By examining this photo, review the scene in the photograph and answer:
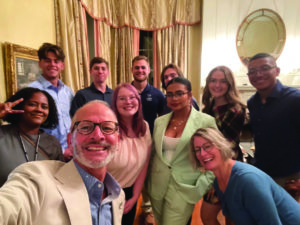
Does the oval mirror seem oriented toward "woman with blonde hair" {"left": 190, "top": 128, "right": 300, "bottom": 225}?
yes

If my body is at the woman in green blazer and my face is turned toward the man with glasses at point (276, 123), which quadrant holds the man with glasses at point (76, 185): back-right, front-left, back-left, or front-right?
back-right

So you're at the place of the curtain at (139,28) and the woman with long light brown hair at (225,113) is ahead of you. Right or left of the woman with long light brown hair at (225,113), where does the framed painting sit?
right

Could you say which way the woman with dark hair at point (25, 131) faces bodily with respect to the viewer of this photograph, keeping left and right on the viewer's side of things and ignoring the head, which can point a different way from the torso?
facing the viewer

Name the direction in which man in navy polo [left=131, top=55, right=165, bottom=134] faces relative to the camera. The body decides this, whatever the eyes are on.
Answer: toward the camera

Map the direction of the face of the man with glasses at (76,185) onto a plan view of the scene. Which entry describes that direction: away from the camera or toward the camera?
toward the camera

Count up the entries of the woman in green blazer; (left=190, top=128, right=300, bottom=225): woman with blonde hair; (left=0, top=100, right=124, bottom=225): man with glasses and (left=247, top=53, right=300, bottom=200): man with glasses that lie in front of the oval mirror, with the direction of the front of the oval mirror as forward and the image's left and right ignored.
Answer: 4

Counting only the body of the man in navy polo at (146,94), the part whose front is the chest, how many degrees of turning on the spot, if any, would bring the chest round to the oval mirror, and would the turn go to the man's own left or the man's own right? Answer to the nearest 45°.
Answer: approximately 135° to the man's own left

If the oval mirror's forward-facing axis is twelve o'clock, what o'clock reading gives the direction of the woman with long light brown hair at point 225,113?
The woman with long light brown hair is roughly at 12 o'clock from the oval mirror.

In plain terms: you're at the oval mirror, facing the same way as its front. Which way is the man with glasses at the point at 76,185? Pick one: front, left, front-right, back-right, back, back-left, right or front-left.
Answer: front

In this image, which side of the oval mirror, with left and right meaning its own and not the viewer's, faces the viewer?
front

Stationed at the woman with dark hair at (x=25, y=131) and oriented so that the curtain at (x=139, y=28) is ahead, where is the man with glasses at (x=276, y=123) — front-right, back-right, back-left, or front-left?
front-right

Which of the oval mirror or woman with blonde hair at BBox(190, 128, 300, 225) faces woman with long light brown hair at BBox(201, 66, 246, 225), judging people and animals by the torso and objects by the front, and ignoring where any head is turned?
the oval mirror

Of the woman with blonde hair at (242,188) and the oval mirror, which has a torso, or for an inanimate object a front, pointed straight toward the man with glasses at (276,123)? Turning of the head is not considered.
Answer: the oval mirror

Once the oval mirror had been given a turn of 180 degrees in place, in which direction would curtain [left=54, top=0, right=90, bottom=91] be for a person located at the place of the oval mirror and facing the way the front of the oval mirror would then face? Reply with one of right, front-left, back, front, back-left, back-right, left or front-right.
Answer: back-left

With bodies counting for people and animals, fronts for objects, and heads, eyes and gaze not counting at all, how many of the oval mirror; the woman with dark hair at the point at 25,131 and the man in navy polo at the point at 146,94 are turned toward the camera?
3

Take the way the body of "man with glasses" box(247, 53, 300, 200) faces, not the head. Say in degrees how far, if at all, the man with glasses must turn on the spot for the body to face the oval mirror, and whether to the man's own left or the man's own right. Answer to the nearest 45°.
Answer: approximately 135° to the man's own right

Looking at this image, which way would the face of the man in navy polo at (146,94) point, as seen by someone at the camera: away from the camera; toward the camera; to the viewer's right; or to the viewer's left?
toward the camera

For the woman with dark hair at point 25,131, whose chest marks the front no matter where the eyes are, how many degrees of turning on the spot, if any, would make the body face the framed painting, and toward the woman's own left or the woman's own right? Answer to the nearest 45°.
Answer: approximately 180°

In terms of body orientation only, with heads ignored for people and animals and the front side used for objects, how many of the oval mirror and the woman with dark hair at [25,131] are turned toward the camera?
2

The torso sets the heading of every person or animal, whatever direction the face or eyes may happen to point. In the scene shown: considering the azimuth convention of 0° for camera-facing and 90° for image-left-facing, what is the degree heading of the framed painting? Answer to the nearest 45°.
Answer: approximately 315°
